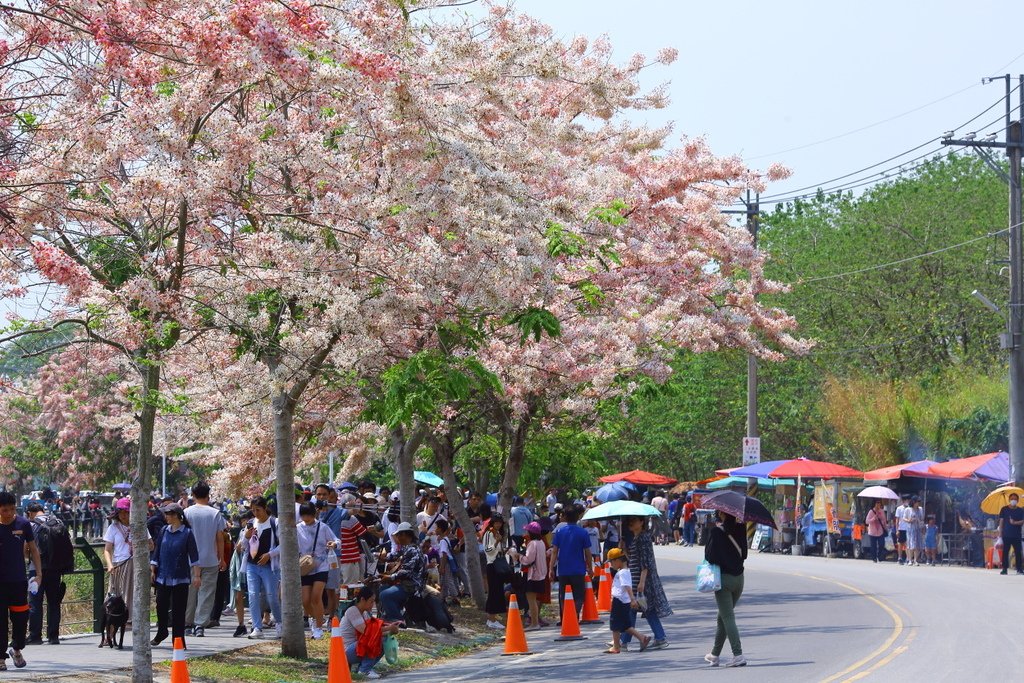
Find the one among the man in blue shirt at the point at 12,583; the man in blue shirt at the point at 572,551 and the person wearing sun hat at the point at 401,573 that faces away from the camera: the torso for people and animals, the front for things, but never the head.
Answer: the man in blue shirt at the point at 572,551

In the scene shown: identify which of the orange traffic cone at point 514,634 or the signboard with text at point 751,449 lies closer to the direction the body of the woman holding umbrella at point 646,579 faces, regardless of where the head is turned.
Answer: the orange traffic cone

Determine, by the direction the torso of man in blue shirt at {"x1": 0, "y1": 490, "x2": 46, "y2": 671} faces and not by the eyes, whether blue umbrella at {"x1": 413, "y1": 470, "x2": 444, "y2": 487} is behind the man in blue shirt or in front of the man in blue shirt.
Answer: behind

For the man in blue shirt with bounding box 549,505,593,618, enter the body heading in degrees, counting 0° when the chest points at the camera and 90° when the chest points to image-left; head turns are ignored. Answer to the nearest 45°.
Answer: approximately 180°

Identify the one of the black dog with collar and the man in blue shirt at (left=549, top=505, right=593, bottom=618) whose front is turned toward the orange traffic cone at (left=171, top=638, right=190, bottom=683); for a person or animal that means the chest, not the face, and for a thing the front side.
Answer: the black dog with collar

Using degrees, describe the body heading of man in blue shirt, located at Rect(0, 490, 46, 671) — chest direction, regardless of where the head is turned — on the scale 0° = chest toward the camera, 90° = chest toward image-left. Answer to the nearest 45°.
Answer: approximately 0°

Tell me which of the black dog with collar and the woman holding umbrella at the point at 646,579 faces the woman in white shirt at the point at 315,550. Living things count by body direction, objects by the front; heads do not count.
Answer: the woman holding umbrella
